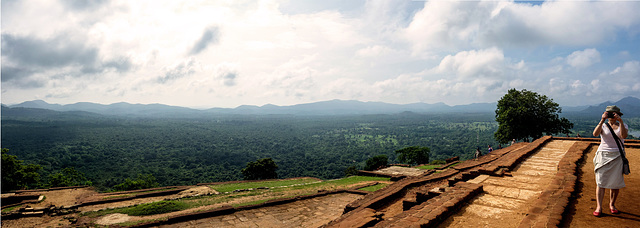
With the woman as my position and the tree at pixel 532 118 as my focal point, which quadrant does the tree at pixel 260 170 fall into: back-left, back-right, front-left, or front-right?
front-left

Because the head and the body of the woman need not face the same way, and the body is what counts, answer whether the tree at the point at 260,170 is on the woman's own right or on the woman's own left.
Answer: on the woman's own right

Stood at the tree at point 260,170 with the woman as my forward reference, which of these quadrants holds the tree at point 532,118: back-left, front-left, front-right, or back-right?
front-left
